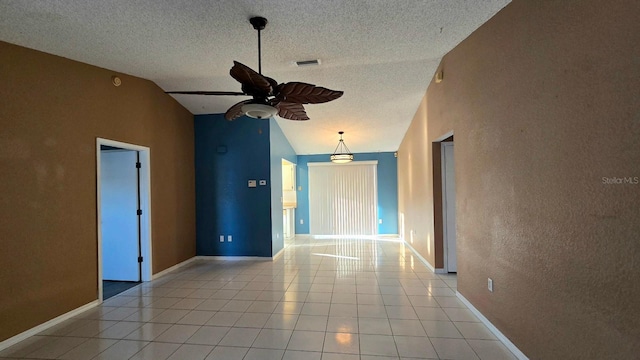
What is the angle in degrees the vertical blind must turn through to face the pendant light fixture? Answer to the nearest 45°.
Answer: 0° — it already faces it

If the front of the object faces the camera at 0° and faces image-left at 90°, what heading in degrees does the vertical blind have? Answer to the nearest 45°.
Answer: approximately 0°

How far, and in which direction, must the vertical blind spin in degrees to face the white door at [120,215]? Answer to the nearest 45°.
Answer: approximately 45° to its right
